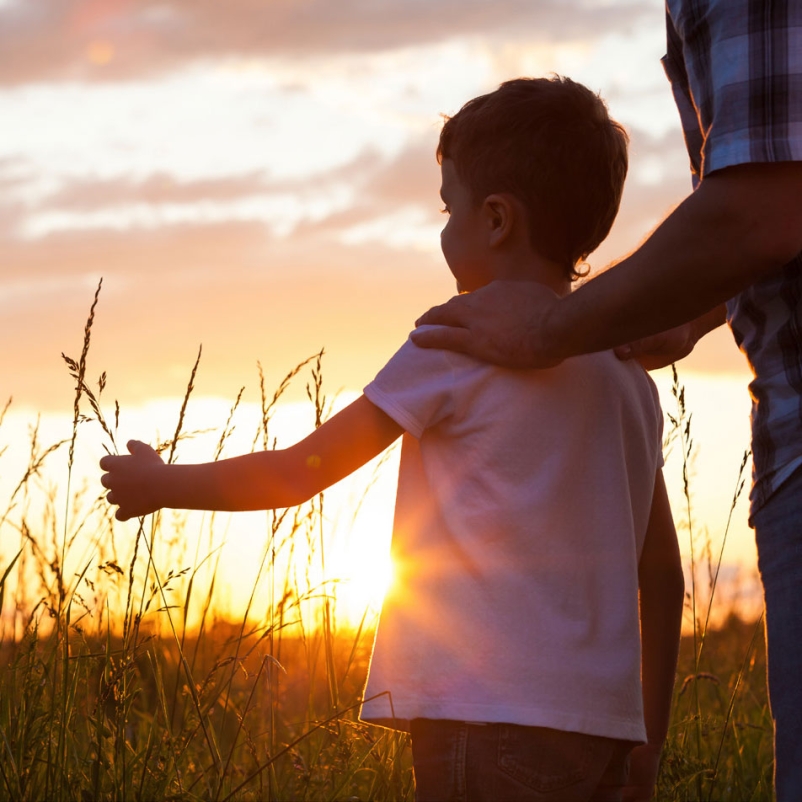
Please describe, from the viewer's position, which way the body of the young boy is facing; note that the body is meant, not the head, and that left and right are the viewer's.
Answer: facing away from the viewer and to the left of the viewer

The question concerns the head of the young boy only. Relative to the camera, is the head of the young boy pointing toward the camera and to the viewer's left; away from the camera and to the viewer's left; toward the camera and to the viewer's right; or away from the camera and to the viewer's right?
away from the camera and to the viewer's left
